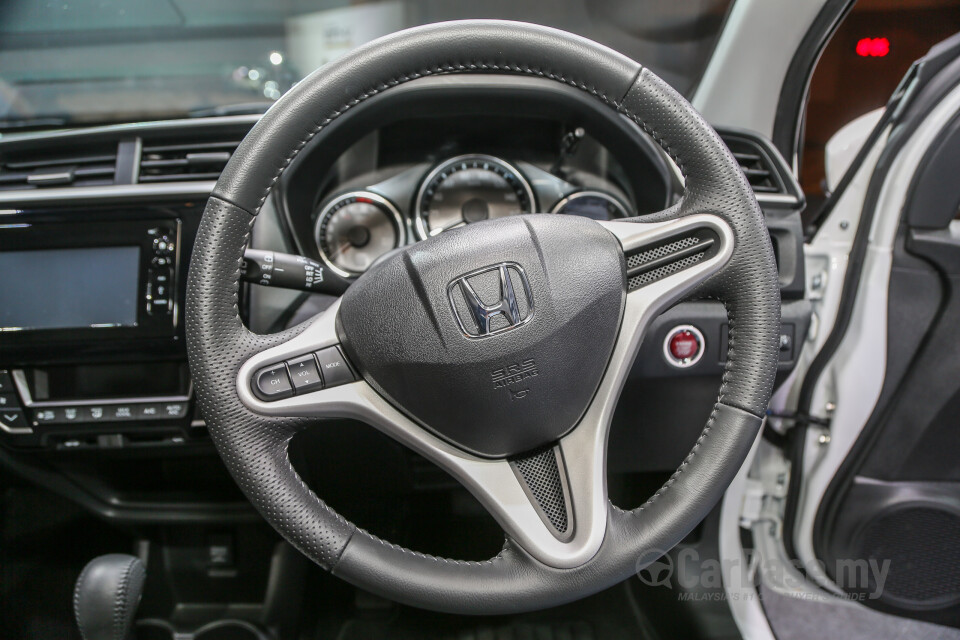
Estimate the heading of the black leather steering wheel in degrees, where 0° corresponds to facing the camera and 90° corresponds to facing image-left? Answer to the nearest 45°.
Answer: approximately 0°

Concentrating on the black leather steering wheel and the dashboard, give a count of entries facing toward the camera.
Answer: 2
